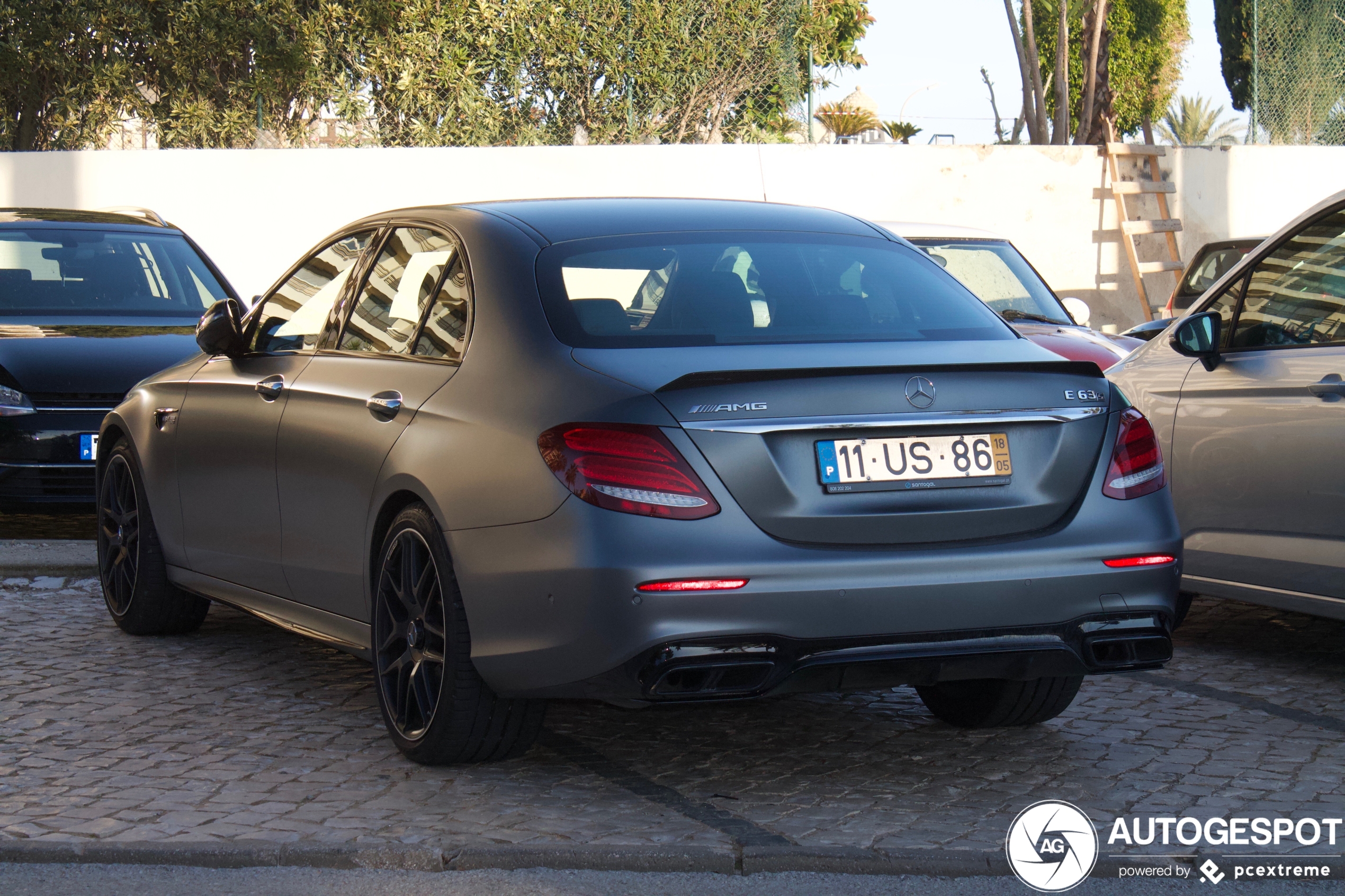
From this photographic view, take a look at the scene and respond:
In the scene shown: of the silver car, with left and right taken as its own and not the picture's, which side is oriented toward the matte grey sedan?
left

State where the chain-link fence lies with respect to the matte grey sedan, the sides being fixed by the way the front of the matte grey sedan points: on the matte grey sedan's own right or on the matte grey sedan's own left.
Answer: on the matte grey sedan's own right

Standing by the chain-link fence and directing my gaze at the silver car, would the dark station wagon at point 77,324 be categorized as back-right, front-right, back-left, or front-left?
front-right

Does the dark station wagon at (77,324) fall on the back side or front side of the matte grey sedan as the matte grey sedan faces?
on the front side

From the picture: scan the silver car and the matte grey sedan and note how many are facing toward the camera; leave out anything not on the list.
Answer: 0

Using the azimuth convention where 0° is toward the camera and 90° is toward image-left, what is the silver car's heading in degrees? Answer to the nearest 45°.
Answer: approximately 135°

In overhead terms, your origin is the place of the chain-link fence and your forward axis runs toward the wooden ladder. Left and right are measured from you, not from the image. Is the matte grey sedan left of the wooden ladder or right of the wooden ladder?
left

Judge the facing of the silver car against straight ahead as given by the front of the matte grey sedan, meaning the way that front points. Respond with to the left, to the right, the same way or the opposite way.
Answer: the same way

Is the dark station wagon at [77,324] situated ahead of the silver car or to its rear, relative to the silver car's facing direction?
ahead

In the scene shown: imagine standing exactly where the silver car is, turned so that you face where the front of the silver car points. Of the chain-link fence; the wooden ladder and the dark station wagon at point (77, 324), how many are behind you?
0

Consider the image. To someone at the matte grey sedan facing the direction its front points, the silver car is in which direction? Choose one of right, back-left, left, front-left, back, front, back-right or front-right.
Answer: right

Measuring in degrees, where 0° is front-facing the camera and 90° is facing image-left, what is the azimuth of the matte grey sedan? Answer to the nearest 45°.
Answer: approximately 135°

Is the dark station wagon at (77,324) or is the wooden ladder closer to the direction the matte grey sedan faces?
the dark station wagon

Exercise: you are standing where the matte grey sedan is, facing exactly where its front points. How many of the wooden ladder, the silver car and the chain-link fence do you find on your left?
0
